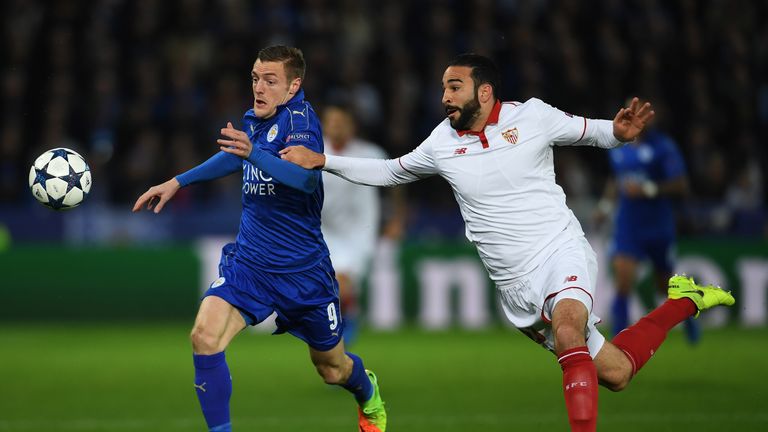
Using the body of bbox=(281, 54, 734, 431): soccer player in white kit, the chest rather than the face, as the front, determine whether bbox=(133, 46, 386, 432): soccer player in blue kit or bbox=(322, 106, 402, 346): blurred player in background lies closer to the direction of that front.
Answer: the soccer player in blue kit

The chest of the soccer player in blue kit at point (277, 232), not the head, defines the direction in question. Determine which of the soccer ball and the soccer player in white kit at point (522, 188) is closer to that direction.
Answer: the soccer ball

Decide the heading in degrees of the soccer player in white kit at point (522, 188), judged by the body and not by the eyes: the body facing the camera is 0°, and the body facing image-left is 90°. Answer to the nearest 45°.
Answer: approximately 45°

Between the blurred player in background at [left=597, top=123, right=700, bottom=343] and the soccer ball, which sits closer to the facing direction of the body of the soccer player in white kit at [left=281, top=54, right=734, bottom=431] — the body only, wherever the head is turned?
the soccer ball

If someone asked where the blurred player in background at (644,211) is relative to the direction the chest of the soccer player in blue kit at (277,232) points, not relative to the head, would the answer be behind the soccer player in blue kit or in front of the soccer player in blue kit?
behind

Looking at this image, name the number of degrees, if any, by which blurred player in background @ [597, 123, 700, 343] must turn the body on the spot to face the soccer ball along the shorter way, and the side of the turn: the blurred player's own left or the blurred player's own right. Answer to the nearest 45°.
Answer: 0° — they already face it

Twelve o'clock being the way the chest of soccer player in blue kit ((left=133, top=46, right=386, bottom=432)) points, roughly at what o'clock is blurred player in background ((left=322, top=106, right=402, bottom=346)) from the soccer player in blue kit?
The blurred player in background is roughly at 5 o'clock from the soccer player in blue kit.
